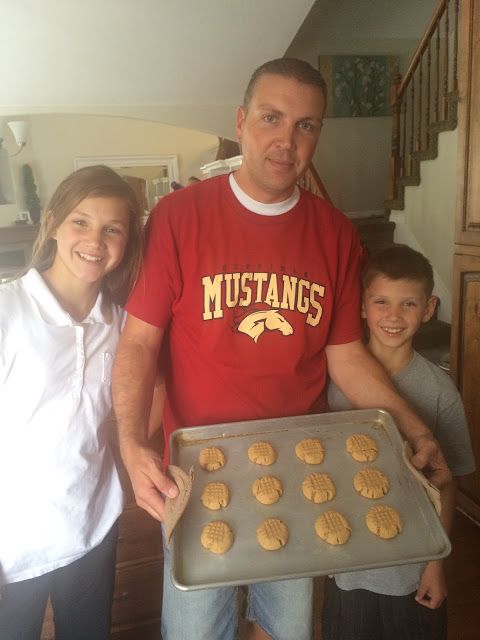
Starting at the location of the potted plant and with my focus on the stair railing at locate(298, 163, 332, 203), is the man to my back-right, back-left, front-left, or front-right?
front-right

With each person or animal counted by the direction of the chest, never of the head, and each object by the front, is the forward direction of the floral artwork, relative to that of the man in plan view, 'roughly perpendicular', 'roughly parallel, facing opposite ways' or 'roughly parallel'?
roughly parallel

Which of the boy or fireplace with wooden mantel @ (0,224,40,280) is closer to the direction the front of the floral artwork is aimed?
the boy

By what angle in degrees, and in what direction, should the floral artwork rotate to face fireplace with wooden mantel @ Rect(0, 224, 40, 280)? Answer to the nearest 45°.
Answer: approximately 90° to its right

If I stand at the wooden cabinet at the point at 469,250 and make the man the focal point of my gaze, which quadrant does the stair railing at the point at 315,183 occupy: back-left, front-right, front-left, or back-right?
back-right

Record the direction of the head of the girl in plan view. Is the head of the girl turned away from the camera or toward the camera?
toward the camera

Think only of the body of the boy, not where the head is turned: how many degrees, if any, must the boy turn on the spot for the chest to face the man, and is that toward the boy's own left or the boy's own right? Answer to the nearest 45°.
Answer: approximately 45° to the boy's own right

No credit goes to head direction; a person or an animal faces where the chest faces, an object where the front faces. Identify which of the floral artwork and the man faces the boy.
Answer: the floral artwork

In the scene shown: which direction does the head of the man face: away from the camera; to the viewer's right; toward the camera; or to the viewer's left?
toward the camera

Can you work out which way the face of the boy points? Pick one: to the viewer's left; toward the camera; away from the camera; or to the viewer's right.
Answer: toward the camera

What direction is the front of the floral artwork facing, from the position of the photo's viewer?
facing the viewer

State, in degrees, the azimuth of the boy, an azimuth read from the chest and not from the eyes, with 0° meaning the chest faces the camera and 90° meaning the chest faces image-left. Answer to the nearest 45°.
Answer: approximately 0°
